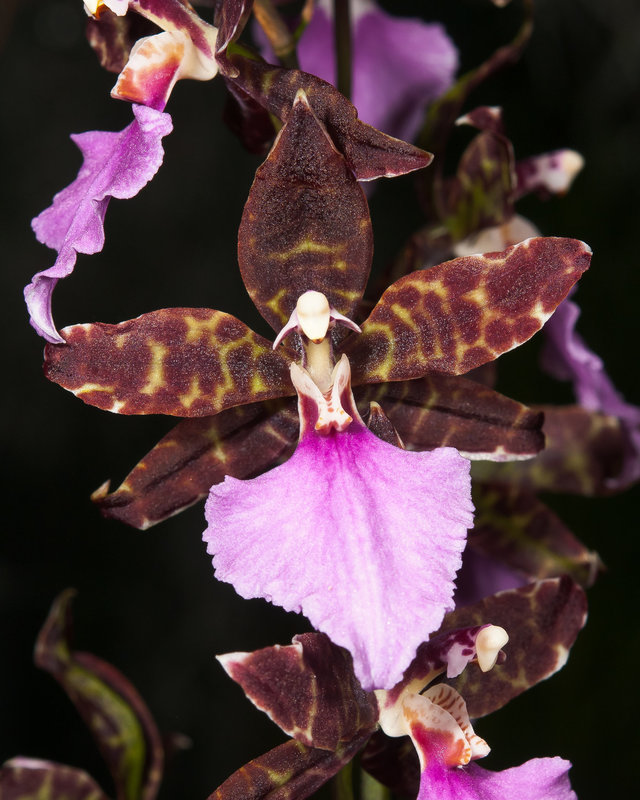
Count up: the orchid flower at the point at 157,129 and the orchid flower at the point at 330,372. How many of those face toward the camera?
1

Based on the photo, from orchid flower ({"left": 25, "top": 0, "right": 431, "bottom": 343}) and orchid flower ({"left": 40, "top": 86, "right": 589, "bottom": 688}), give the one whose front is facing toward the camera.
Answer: orchid flower ({"left": 40, "top": 86, "right": 589, "bottom": 688})

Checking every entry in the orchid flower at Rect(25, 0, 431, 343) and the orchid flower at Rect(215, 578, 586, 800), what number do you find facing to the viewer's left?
1

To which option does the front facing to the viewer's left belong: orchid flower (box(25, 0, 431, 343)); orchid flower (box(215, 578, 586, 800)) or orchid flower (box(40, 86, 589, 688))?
orchid flower (box(25, 0, 431, 343))

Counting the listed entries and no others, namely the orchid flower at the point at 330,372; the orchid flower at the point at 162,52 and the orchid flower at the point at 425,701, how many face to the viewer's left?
1

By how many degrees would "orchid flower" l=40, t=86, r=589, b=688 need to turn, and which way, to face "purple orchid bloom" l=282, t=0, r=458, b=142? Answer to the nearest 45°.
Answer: approximately 180°

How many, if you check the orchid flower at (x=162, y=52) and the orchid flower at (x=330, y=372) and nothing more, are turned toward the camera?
1

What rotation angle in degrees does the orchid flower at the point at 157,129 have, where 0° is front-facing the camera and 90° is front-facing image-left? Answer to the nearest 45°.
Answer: approximately 90°

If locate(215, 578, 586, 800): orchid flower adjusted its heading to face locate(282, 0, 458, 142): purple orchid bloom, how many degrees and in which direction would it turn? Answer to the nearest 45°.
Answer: approximately 135° to its left

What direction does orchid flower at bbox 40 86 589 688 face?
toward the camera
